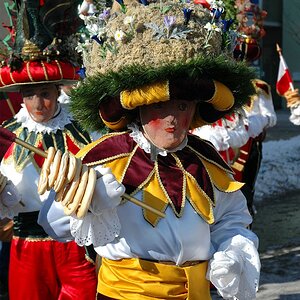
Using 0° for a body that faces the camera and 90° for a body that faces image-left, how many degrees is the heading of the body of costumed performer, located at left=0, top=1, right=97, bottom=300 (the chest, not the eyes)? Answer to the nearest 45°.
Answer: approximately 0°

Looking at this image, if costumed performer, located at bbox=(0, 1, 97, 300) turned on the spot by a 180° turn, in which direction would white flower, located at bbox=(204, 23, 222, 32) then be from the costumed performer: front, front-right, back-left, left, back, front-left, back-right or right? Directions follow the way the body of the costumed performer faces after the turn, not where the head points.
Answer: back-right

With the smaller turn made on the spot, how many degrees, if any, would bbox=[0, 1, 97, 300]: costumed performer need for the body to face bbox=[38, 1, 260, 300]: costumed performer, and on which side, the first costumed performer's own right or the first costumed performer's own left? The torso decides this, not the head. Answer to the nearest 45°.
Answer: approximately 45° to the first costumed performer's own left
